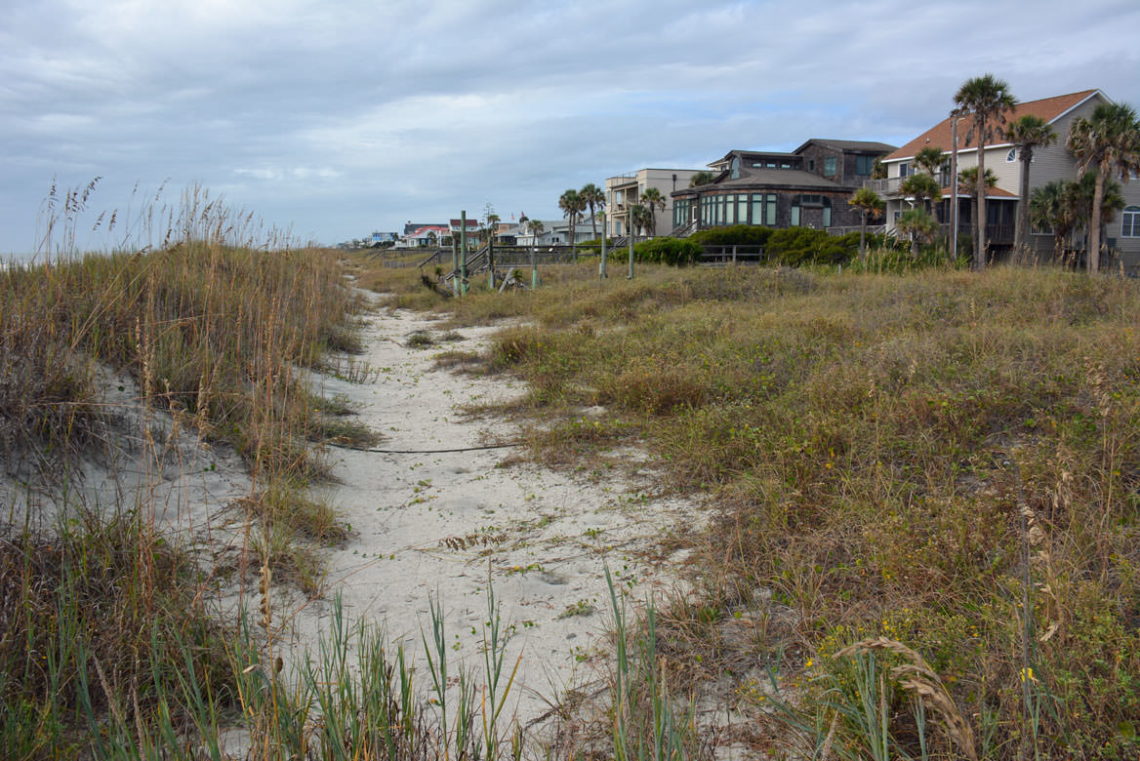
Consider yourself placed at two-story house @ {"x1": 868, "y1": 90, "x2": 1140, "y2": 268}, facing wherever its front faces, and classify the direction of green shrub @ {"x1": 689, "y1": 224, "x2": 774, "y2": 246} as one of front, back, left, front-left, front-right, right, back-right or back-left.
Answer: front

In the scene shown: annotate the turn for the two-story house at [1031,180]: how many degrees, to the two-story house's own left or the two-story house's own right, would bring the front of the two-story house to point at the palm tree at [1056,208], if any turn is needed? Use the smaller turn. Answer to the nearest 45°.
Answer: approximately 45° to the two-story house's own left

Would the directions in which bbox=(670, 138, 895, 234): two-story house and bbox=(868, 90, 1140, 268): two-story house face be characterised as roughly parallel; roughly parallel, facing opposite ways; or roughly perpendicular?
roughly parallel

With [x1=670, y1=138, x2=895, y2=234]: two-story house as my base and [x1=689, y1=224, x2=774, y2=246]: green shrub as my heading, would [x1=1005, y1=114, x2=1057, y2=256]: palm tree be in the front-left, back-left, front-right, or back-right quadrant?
front-left

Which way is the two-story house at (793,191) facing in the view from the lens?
facing the viewer and to the left of the viewer

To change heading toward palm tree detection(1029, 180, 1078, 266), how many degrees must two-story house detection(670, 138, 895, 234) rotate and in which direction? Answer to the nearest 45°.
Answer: approximately 90° to its left

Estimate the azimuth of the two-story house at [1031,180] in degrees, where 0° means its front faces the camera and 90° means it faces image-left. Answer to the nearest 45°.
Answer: approximately 45°

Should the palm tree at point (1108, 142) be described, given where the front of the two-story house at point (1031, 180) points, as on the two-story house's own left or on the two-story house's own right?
on the two-story house's own left

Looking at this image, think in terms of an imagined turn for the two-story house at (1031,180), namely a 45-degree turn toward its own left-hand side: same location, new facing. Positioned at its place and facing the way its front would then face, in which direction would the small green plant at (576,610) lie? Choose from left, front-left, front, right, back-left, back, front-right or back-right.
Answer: front

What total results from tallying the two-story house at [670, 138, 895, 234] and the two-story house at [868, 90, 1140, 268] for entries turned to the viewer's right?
0
